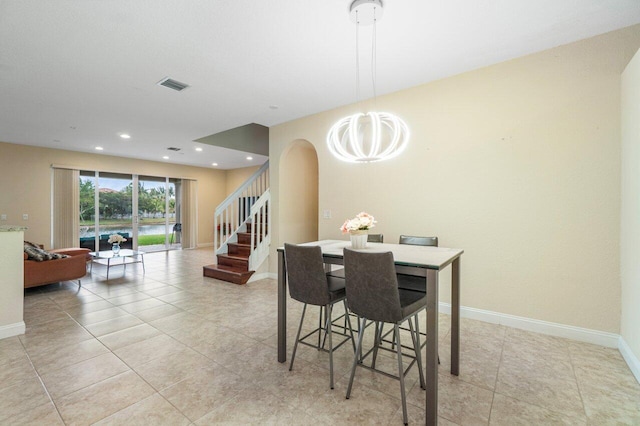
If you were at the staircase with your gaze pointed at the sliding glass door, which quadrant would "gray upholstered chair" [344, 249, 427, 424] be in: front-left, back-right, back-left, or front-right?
back-left

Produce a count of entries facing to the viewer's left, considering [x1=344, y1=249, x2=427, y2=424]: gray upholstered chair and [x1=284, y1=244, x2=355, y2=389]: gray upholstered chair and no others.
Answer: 0

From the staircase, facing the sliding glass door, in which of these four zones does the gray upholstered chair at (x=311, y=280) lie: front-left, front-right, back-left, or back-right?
back-left

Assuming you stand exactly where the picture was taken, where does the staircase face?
facing the viewer and to the left of the viewer

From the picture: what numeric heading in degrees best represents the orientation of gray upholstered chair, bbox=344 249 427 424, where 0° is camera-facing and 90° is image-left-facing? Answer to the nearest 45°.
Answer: approximately 225°

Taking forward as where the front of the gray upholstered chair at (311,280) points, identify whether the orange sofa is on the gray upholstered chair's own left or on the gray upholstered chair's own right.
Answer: on the gray upholstered chair's own left

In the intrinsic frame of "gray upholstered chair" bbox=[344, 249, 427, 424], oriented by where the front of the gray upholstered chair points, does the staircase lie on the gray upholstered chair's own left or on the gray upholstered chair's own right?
on the gray upholstered chair's own left

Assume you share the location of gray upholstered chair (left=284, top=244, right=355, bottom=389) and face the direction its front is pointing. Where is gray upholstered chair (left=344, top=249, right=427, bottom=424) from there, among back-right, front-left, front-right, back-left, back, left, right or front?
right

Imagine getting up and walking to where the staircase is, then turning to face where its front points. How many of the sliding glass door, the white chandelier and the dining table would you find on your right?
1

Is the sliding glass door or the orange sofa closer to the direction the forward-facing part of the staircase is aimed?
the orange sofa

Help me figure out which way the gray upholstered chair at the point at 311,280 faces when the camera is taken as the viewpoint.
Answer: facing away from the viewer and to the right of the viewer

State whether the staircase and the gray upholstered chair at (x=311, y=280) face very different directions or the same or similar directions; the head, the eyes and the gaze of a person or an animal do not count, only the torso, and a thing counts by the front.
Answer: very different directions

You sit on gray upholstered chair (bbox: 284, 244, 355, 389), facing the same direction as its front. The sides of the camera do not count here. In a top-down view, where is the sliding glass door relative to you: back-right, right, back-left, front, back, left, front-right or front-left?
left

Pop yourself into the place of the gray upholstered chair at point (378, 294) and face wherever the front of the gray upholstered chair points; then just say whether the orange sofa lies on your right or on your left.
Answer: on your left

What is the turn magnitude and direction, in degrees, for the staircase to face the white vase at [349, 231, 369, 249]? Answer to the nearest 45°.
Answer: approximately 45° to its left

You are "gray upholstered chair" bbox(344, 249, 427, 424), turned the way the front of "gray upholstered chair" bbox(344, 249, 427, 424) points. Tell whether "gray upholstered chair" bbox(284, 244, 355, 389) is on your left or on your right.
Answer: on your left
